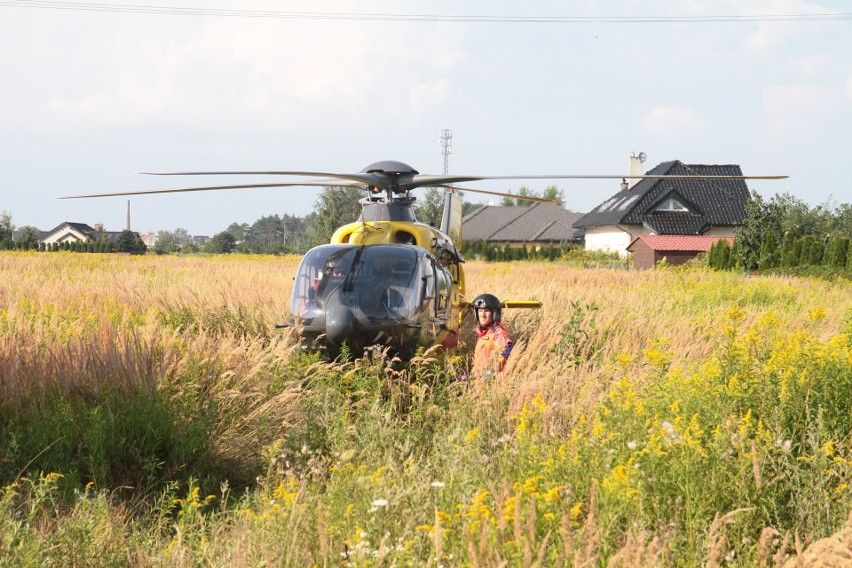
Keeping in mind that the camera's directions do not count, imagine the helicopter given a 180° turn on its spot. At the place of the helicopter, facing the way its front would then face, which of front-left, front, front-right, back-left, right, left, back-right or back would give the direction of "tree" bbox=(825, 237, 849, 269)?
front-right

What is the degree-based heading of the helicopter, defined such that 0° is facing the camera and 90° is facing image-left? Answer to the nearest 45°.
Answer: approximately 0°

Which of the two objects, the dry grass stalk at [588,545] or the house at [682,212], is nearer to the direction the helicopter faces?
the dry grass stalk

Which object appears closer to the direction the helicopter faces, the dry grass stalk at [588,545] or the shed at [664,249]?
the dry grass stalk

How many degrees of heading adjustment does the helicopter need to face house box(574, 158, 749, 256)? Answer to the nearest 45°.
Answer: approximately 180°

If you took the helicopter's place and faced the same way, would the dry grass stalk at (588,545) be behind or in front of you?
in front

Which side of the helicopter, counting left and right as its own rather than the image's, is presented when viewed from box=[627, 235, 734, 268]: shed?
back

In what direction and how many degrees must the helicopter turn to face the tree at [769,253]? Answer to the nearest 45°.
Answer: approximately 135° to its left

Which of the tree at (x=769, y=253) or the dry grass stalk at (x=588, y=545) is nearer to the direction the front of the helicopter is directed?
the dry grass stalk
